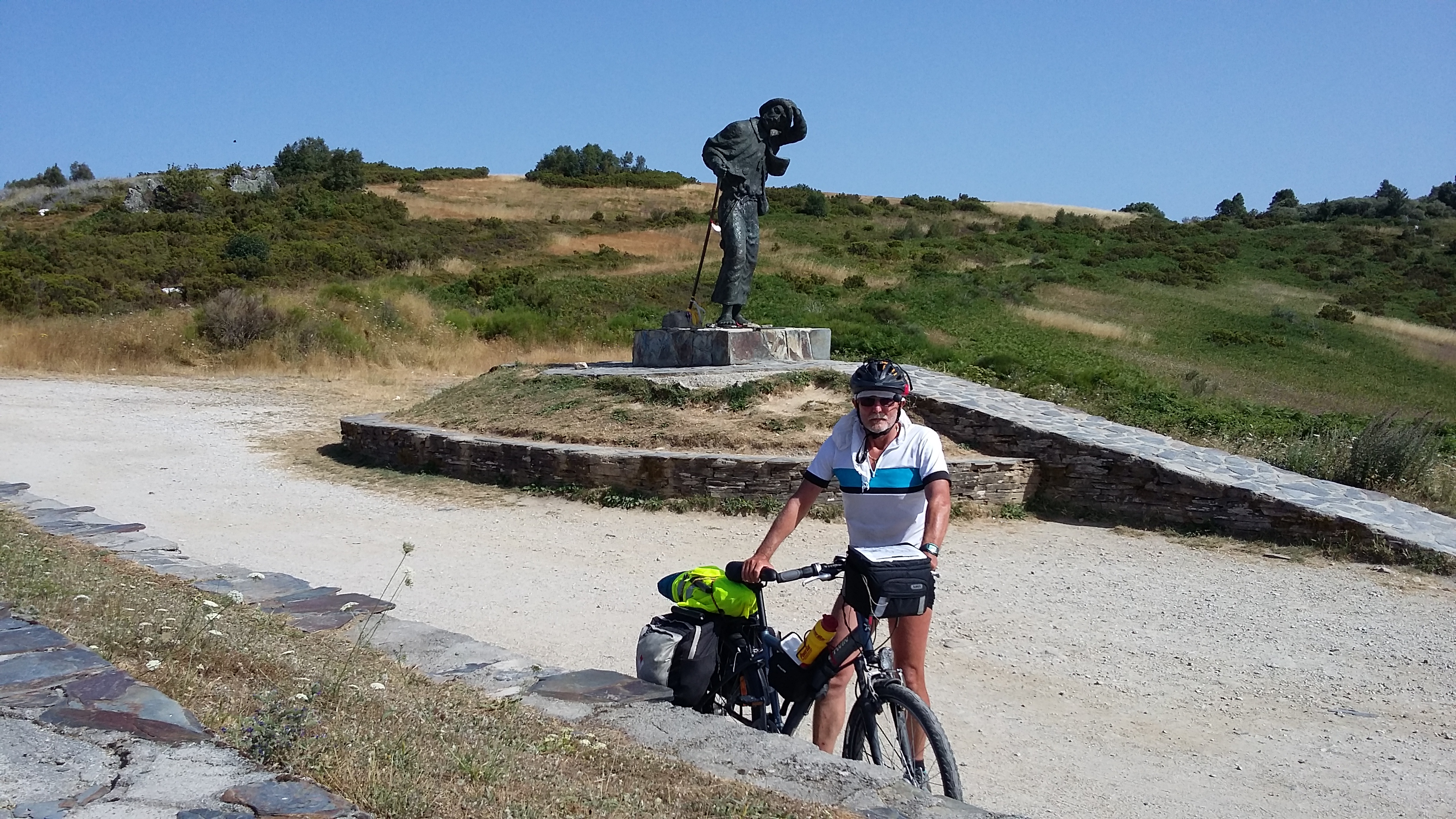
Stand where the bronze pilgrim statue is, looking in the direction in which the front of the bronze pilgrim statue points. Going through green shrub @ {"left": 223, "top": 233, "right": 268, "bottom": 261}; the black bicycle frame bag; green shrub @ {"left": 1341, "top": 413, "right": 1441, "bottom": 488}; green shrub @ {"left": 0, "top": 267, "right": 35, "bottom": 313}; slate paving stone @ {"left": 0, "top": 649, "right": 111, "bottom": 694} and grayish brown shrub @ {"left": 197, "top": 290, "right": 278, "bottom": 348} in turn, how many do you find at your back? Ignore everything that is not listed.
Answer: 3

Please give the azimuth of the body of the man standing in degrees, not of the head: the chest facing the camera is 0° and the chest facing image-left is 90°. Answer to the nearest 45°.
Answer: approximately 0°

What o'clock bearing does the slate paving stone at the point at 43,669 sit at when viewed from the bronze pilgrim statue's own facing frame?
The slate paving stone is roughly at 2 o'clock from the bronze pilgrim statue.

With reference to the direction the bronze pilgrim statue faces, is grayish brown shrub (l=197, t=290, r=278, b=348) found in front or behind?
behind

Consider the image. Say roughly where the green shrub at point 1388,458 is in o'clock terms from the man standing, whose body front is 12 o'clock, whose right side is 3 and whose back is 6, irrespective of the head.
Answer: The green shrub is roughly at 7 o'clock from the man standing.

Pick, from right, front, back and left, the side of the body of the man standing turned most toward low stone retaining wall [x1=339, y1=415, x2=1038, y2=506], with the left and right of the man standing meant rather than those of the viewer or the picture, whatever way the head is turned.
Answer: back

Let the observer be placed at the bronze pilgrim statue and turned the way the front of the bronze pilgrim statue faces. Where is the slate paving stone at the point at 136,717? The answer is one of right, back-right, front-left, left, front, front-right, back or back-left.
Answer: front-right

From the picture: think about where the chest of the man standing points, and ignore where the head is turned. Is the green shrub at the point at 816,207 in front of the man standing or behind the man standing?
behind

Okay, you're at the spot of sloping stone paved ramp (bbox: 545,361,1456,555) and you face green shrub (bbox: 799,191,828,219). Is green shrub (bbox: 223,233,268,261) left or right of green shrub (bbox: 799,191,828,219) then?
left

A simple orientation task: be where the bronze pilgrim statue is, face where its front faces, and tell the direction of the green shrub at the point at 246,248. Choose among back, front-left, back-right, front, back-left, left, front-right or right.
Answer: back

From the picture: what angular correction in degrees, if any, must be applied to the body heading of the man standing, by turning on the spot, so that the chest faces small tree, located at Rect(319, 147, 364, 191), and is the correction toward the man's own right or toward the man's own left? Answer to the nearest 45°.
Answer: approximately 135° to the man's own right
